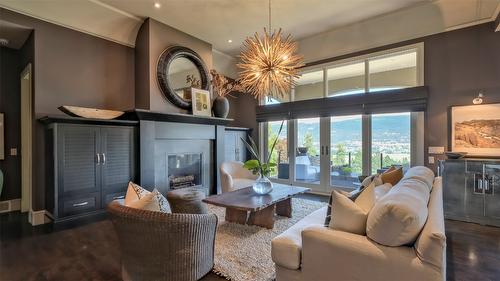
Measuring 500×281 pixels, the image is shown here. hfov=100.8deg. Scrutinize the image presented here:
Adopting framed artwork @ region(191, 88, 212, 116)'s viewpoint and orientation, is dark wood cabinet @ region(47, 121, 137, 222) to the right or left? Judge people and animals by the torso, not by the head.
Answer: on its right

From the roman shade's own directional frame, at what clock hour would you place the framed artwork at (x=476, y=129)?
The framed artwork is roughly at 8 o'clock from the roman shade.

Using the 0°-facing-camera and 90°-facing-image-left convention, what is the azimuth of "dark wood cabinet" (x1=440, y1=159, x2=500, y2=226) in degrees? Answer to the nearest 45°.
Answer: approximately 45°

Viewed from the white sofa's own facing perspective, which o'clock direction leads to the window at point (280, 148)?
The window is roughly at 2 o'clock from the white sofa.

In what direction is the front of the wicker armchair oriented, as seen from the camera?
facing away from the viewer and to the right of the viewer

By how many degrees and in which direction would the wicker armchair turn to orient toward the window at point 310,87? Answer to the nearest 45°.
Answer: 0° — it already faces it

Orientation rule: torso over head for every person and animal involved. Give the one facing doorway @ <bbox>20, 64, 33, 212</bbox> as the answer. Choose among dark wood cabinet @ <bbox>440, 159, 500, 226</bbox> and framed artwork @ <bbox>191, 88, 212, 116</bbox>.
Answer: the dark wood cabinet

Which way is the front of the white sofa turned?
to the viewer's left
